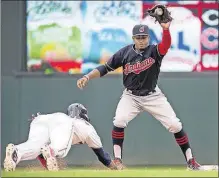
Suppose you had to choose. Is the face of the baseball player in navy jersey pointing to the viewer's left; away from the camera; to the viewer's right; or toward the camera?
toward the camera

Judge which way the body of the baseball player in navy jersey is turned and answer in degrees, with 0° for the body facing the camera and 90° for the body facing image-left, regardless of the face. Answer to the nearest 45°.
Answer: approximately 0°
